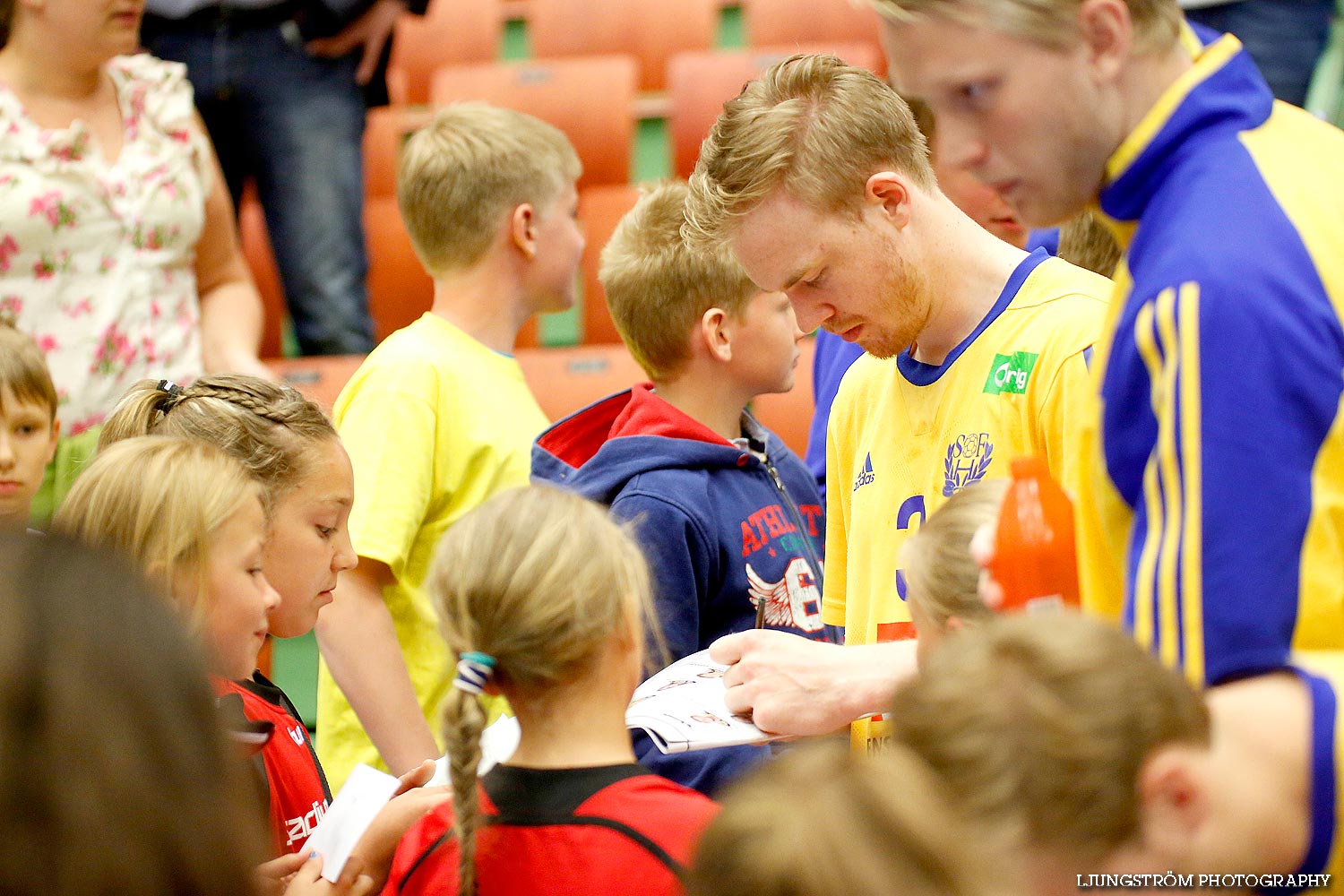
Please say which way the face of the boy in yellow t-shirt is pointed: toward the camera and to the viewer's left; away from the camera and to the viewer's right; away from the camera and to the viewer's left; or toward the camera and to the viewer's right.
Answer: away from the camera and to the viewer's right

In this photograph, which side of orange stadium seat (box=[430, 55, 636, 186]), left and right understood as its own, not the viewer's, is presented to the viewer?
front

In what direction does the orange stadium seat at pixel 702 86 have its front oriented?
toward the camera

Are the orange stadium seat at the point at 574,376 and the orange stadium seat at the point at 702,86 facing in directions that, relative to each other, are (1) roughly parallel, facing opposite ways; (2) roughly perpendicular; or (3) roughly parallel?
roughly parallel

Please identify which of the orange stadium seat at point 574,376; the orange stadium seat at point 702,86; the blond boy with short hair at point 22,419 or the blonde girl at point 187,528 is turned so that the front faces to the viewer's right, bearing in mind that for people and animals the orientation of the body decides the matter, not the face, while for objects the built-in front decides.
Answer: the blonde girl

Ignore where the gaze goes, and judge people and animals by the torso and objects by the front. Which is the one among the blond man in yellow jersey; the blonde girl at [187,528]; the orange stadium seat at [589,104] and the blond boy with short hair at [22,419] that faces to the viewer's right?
the blonde girl

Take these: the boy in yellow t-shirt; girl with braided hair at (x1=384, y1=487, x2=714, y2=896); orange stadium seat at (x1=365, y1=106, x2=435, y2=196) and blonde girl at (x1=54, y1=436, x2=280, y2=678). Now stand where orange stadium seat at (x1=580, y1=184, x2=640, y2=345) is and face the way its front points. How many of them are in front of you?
3

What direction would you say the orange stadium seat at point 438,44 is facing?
toward the camera

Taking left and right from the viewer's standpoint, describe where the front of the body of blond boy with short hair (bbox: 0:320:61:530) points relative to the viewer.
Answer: facing the viewer

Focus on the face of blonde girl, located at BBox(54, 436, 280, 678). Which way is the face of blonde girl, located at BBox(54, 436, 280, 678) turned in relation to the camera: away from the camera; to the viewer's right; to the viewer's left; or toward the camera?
to the viewer's right
